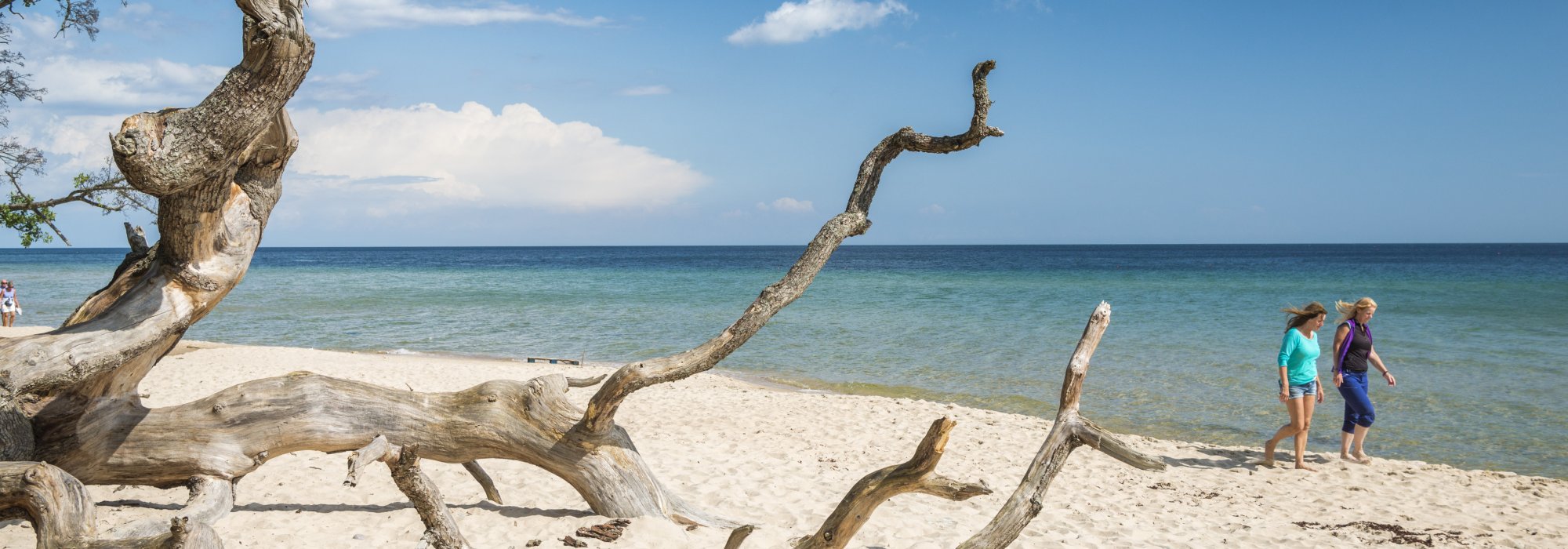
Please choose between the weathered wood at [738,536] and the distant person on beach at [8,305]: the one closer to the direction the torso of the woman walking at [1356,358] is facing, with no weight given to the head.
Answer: the weathered wood

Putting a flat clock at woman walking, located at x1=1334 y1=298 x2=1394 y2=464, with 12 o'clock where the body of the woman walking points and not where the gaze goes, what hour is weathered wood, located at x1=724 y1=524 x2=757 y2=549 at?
The weathered wood is roughly at 2 o'clock from the woman walking.

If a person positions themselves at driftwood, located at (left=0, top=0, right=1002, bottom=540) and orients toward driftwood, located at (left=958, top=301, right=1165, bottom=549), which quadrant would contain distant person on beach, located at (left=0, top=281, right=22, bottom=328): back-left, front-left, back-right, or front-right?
back-left

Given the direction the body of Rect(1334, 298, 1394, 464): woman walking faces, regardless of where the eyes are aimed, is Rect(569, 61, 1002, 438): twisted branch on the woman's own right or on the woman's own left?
on the woman's own right

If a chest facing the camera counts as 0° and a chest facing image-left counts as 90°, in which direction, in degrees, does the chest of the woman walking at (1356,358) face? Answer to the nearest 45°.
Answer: approximately 315°

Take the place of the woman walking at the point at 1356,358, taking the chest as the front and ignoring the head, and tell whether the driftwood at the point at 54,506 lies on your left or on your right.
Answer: on your right

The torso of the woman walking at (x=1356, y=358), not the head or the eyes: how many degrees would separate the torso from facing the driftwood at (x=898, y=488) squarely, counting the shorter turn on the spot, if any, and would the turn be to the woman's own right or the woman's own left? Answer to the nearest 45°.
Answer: approximately 45° to the woman's own right

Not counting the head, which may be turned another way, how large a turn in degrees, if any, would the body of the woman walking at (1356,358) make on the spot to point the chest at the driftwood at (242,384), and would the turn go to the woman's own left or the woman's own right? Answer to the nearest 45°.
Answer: approximately 90° to the woman's own right

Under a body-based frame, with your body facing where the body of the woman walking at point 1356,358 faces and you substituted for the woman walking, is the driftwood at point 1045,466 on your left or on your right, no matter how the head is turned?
on your right
